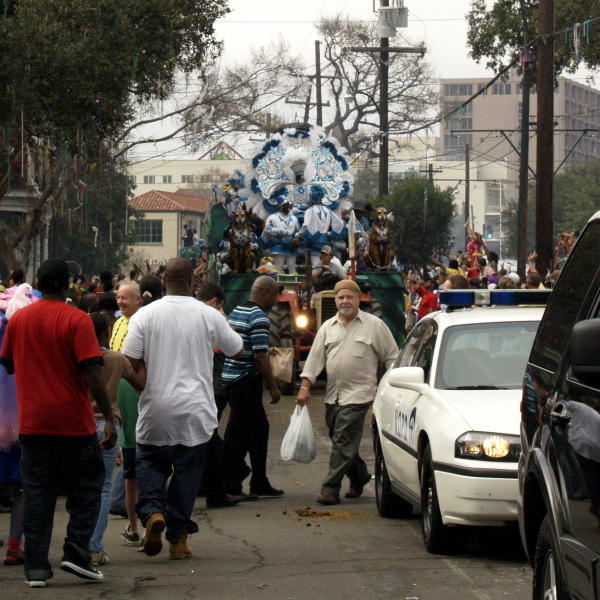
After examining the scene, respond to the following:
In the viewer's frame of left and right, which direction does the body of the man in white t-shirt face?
facing away from the viewer

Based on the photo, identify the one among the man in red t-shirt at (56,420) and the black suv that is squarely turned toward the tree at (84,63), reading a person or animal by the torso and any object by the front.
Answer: the man in red t-shirt

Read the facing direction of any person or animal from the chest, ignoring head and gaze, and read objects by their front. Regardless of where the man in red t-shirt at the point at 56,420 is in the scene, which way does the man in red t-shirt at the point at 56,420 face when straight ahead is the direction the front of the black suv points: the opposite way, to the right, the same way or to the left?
the opposite way

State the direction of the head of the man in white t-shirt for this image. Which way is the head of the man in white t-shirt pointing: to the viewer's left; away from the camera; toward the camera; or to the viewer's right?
away from the camera

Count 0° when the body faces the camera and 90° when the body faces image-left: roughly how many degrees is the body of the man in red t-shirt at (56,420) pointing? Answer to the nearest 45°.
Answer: approximately 180°

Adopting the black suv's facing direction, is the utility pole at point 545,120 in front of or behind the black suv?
behind

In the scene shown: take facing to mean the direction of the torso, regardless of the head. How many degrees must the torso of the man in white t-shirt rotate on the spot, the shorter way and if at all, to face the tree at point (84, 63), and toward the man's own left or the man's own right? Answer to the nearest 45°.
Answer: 0° — they already face it

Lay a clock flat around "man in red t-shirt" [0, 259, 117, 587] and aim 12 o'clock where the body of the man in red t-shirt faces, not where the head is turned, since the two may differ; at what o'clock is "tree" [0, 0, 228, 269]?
The tree is roughly at 12 o'clock from the man in red t-shirt.
